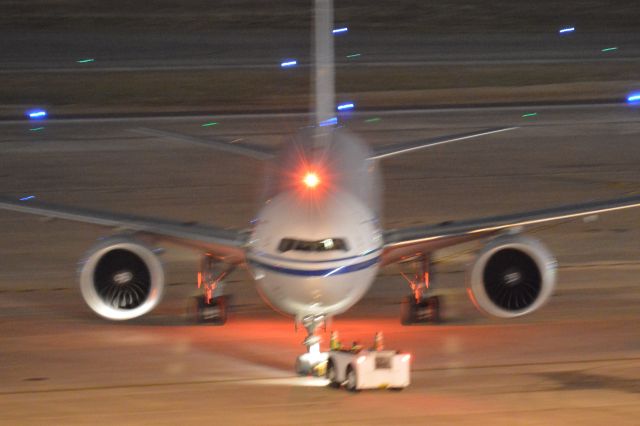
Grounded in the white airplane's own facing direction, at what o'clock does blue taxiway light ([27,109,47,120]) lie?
The blue taxiway light is roughly at 5 o'clock from the white airplane.

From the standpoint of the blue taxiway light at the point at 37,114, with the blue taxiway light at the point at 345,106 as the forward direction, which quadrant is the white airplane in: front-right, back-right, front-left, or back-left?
front-right

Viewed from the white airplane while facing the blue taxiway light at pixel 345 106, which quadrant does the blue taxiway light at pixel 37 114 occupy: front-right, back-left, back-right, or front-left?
front-left

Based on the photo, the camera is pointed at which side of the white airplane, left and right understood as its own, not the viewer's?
front

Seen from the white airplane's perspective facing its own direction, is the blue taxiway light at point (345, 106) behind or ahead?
behind
